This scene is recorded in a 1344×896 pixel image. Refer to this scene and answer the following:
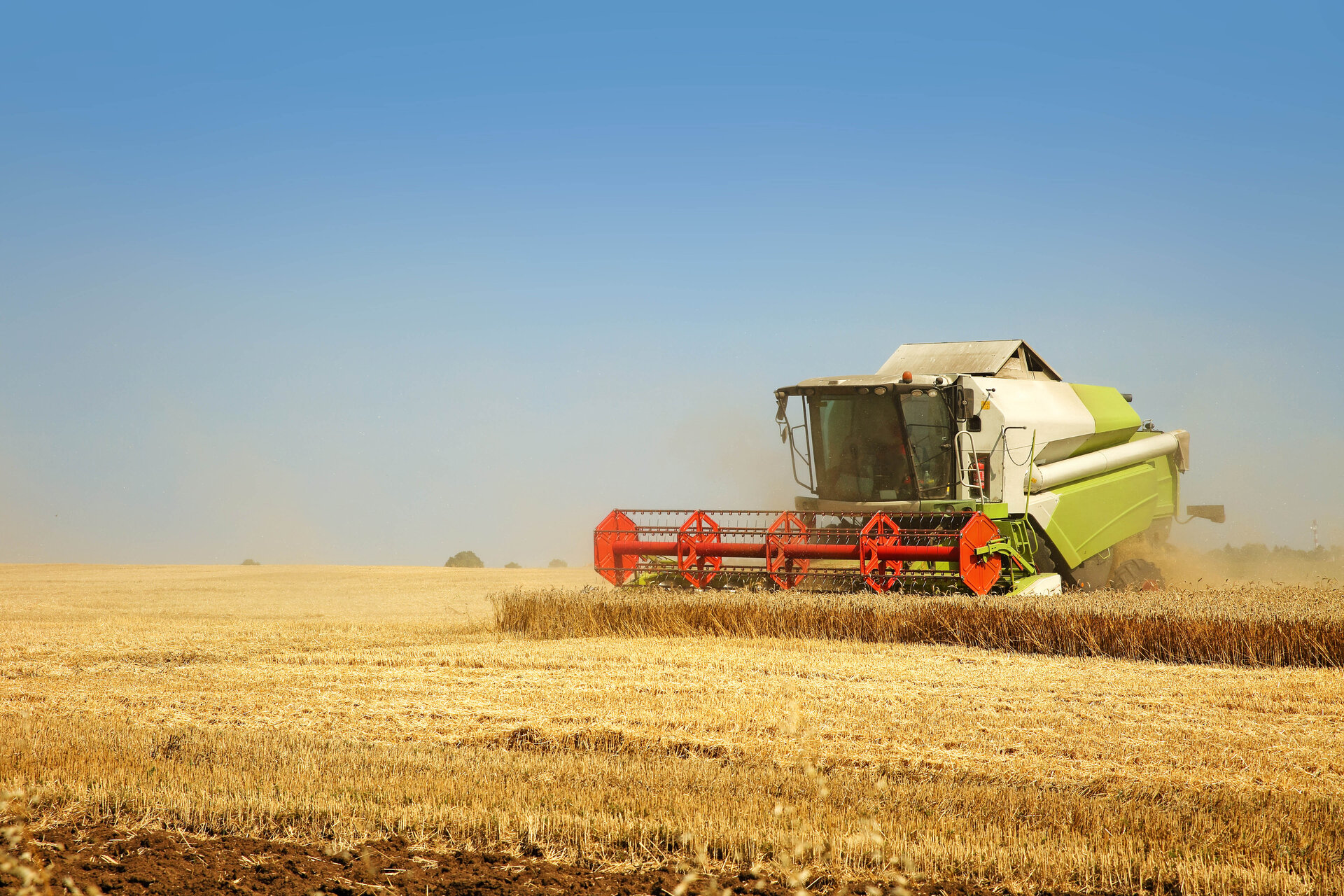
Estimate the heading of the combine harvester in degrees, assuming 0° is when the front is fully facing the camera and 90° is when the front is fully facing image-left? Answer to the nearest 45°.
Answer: approximately 45°

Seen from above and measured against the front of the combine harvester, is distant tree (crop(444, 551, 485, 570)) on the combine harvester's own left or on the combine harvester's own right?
on the combine harvester's own right
